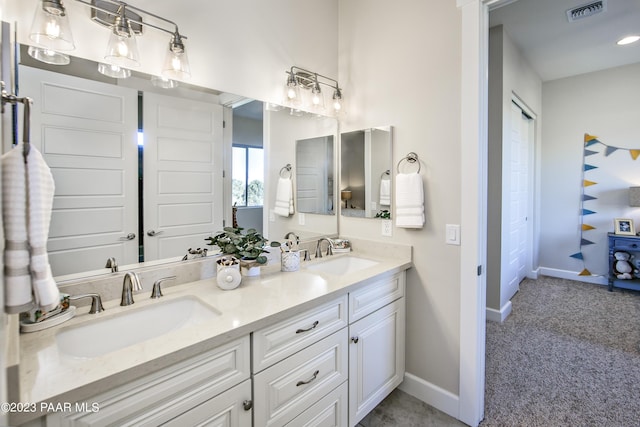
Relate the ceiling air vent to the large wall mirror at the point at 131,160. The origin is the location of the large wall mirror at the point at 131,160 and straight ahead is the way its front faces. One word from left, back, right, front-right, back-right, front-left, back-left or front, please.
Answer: front-left

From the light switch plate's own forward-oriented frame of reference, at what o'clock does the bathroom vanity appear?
The bathroom vanity is roughly at 1 o'clock from the light switch plate.

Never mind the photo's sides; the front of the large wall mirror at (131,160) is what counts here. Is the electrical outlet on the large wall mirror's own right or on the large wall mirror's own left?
on the large wall mirror's own left

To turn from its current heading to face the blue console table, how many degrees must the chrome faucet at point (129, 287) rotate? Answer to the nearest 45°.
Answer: approximately 45° to its left

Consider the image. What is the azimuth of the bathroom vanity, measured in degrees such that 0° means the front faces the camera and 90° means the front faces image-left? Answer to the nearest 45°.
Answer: approximately 315°

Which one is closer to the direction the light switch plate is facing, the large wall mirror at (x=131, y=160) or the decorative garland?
the large wall mirror

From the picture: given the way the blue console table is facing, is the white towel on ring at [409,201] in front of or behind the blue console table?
in front

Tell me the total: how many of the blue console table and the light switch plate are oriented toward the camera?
2

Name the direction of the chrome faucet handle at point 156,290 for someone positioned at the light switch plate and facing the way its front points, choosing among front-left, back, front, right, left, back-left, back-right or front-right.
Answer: front-right
